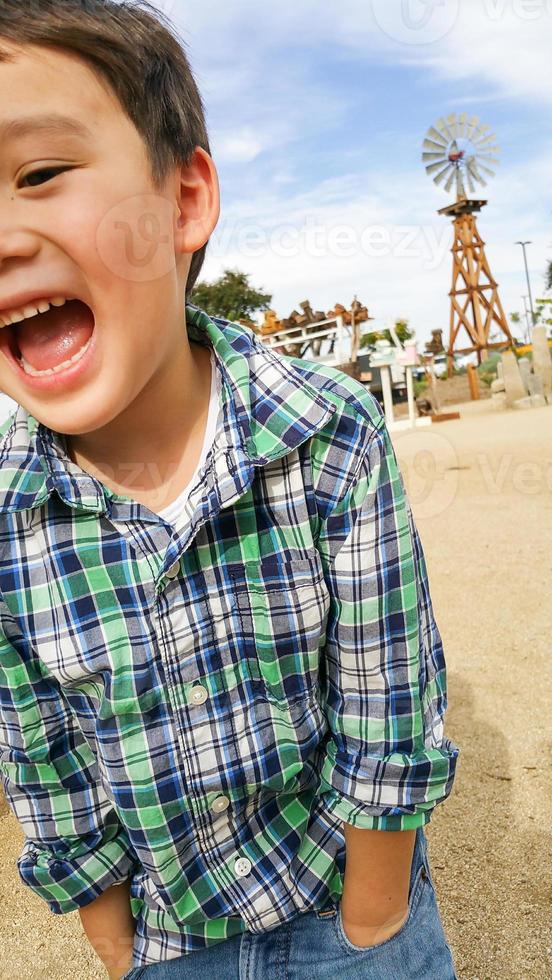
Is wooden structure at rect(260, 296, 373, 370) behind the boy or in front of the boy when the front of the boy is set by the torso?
behind

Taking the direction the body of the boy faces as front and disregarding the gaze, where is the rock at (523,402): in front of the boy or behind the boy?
behind

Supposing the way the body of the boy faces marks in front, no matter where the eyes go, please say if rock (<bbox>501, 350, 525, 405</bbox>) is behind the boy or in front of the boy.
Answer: behind

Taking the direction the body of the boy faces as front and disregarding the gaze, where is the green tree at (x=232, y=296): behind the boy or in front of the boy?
behind

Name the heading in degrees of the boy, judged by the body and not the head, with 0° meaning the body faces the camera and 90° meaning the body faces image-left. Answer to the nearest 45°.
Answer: approximately 0°

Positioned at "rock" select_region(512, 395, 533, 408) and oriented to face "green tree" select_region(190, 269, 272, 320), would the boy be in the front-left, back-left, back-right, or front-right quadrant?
back-left

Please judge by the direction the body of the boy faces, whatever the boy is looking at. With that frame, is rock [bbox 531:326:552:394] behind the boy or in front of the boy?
behind
